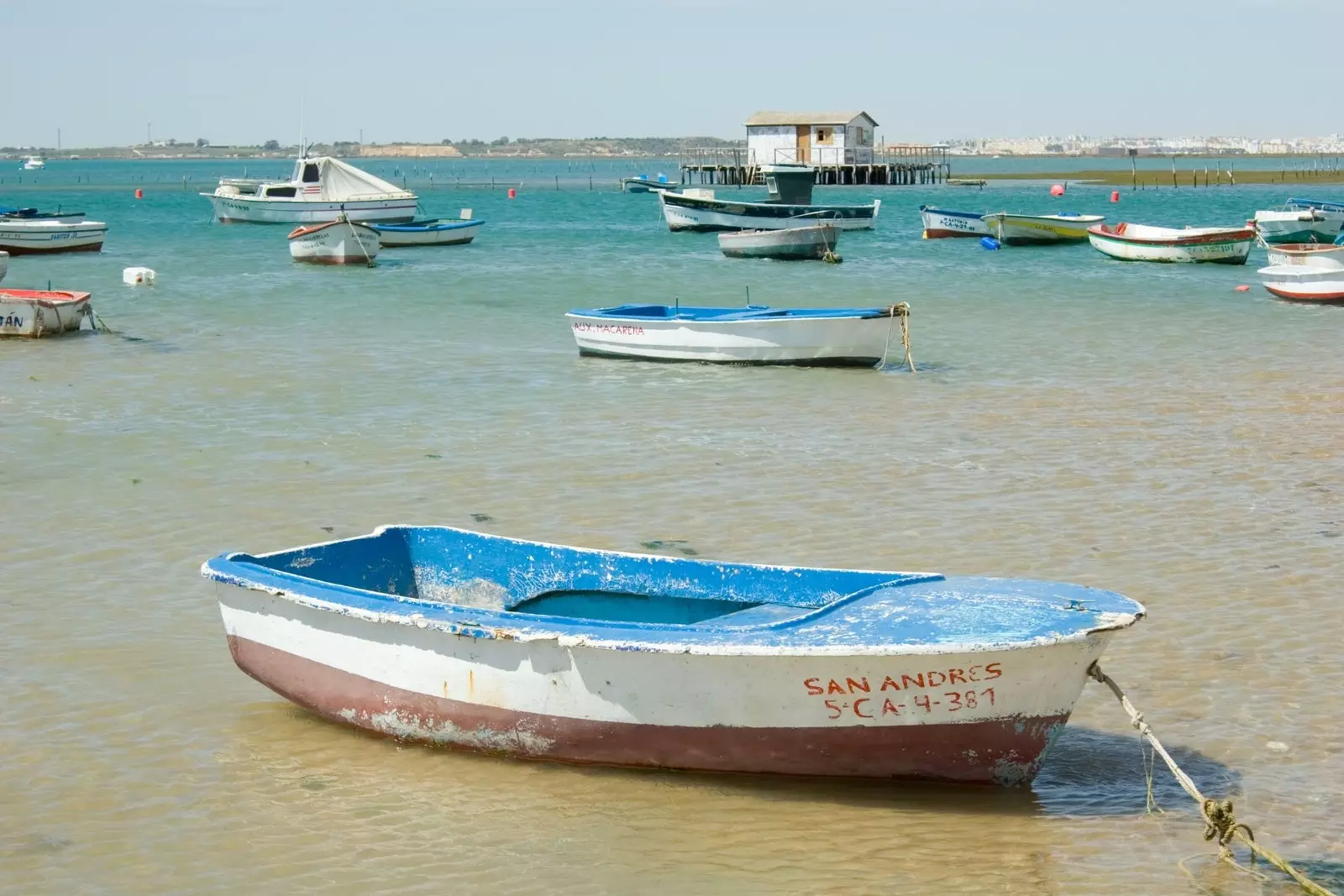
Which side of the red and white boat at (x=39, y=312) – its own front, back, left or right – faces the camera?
right

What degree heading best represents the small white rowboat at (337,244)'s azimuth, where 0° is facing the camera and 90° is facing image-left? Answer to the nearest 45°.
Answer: approximately 0°

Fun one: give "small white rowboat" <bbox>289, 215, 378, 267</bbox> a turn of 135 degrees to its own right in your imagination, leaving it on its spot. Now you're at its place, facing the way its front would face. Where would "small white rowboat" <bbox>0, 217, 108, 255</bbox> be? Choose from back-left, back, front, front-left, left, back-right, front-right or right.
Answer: front

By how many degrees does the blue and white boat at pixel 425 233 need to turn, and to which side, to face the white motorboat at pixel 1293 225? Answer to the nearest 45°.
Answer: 0° — it already faces it

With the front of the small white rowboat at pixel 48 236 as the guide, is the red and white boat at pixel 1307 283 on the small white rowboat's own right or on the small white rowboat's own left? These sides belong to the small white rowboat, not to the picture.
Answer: on the small white rowboat's own right

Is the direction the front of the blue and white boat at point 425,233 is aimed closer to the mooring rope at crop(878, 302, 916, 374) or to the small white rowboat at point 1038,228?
the small white rowboat

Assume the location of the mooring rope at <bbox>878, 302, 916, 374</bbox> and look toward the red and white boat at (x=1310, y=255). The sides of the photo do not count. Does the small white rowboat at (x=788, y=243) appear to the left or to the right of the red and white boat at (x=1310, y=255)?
left

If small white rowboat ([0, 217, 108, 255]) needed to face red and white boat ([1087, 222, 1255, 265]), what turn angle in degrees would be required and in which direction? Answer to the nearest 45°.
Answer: approximately 45° to its right

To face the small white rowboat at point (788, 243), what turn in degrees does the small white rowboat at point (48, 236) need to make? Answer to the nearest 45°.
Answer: approximately 45° to its right

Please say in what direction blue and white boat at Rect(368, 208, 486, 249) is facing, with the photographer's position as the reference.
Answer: facing to the right of the viewer

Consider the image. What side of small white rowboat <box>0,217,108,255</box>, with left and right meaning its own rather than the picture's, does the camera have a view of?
right

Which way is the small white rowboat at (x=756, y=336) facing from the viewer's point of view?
to the viewer's right

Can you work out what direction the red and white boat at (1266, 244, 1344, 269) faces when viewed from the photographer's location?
facing to the left of the viewer

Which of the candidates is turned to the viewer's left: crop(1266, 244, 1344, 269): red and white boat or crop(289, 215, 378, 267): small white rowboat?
the red and white boat
